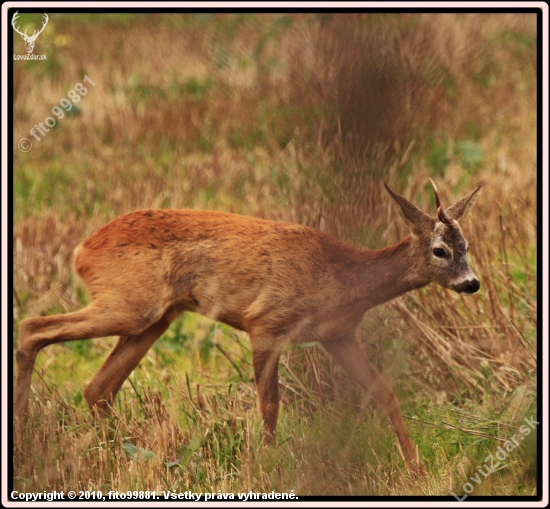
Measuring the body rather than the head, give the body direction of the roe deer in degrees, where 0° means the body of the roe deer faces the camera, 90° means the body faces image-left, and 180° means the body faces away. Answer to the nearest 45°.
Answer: approximately 270°
